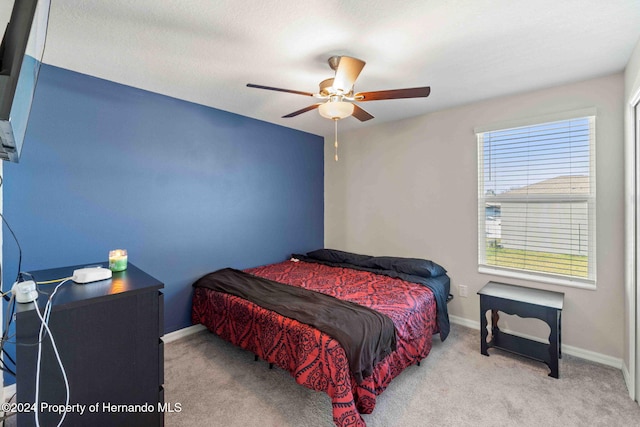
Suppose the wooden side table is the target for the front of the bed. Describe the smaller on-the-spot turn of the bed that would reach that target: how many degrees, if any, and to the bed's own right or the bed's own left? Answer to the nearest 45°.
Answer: approximately 135° to the bed's own left

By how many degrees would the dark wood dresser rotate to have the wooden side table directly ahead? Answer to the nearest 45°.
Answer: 0° — it already faces it

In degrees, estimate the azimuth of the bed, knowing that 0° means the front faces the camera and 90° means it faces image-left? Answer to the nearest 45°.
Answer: approximately 45°

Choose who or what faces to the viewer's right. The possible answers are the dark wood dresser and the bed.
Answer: the dark wood dresser

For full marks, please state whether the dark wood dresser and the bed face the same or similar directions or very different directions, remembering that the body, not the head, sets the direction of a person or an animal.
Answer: very different directions

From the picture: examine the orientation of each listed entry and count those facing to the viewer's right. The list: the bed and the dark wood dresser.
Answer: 1

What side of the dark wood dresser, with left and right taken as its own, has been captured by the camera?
right
